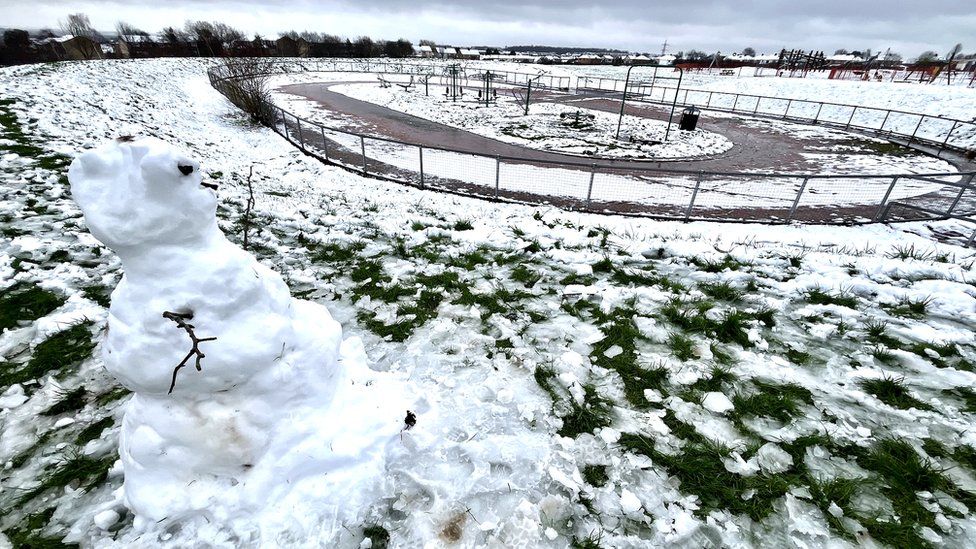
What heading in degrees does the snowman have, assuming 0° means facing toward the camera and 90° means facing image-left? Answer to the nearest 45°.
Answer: approximately 270°

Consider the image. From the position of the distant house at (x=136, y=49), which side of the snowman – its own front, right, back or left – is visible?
left

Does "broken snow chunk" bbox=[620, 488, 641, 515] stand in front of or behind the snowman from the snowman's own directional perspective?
in front

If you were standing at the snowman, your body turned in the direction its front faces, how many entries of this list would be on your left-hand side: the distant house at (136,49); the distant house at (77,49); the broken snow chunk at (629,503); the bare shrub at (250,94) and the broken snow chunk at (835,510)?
3

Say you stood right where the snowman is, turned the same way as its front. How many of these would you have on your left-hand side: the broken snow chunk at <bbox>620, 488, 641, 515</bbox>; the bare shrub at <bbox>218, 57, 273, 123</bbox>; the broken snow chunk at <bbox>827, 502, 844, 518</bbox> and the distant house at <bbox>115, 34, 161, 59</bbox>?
2

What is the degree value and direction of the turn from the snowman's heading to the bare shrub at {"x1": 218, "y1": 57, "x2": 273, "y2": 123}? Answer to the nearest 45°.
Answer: approximately 90° to its left

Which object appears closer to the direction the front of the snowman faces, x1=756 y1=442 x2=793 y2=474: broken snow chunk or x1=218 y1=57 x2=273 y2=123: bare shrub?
the broken snow chunk

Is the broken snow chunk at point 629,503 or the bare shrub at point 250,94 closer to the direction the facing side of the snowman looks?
the broken snow chunk

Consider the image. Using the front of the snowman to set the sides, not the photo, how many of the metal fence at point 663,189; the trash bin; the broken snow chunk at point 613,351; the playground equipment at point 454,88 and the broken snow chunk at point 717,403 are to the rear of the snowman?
0

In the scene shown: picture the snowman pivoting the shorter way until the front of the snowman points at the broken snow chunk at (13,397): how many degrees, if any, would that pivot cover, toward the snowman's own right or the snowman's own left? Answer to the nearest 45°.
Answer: approximately 135° to the snowman's own left

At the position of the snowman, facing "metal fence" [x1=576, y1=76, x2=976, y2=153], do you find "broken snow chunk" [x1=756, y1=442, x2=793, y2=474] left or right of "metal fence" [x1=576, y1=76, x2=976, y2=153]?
right

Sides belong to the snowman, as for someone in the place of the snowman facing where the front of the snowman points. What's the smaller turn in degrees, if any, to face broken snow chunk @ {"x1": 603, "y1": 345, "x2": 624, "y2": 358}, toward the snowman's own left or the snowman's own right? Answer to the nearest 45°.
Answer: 0° — it already faces it

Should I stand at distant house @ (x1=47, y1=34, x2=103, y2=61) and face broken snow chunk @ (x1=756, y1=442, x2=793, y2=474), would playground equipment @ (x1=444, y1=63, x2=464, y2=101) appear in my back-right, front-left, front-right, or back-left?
front-left

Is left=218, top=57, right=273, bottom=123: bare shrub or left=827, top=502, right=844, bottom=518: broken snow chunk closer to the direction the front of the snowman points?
the broken snow chunk

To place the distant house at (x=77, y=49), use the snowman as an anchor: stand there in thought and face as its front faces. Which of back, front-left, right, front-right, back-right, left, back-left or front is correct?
left
